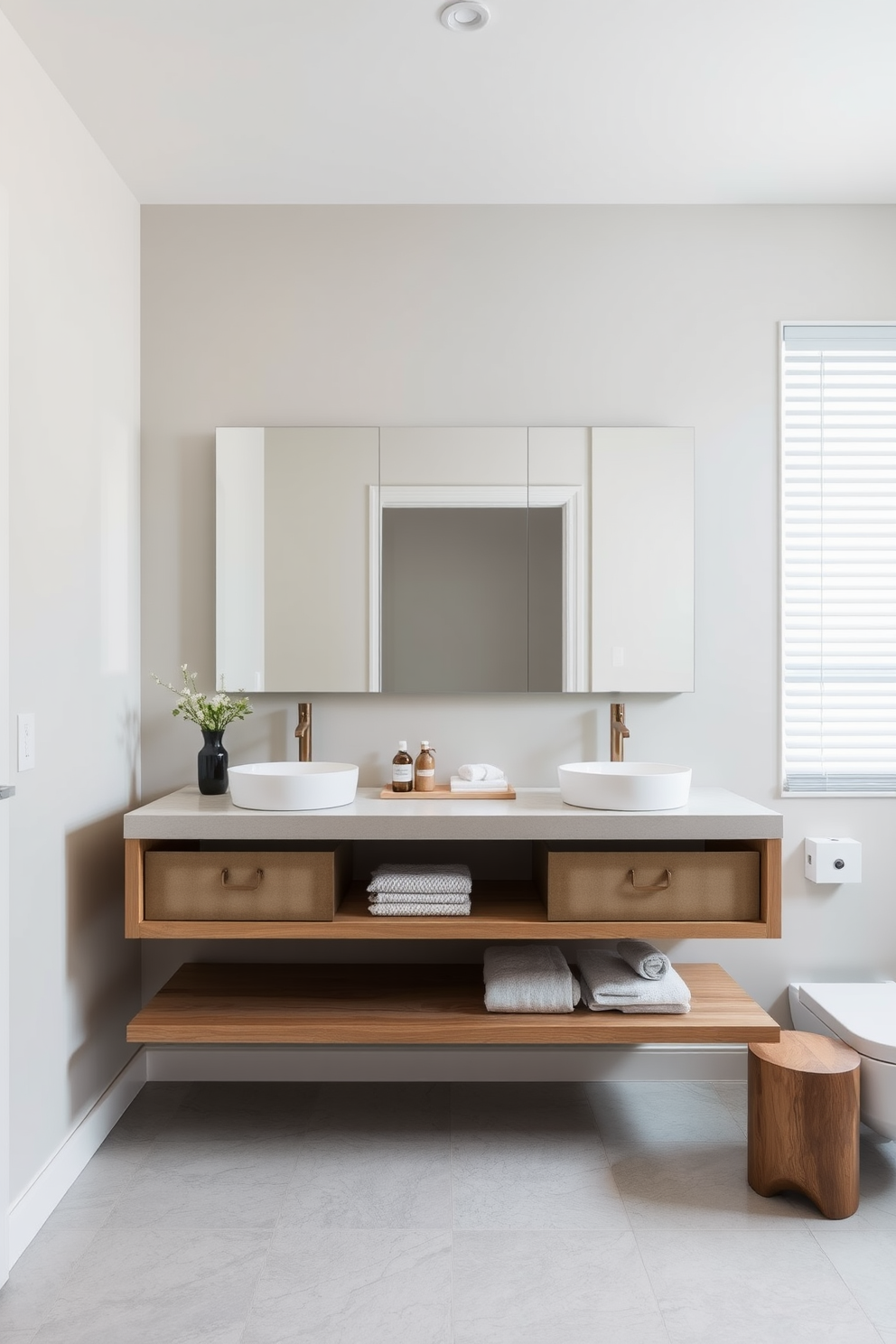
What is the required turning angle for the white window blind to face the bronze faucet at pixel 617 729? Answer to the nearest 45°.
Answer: approximately 45° to its right

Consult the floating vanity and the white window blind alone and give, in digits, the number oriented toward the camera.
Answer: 2

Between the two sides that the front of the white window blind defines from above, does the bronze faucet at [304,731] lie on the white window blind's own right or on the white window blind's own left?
on the white window blind's own right

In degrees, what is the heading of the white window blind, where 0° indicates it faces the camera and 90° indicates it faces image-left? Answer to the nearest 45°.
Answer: approximately 0°
